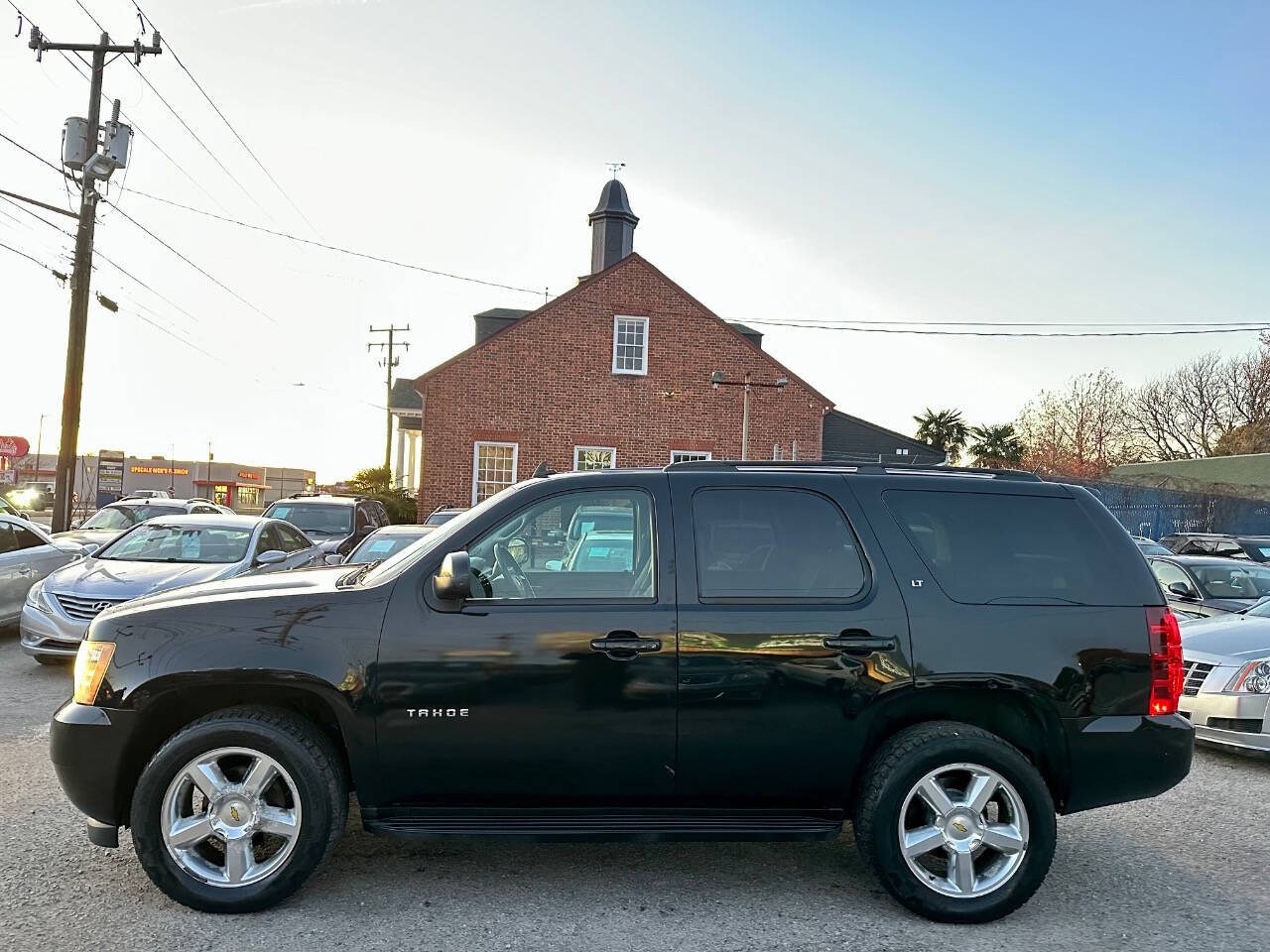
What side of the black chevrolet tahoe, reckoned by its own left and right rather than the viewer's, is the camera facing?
left

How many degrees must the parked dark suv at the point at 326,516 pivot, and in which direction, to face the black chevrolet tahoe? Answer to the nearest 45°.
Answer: approximately 45° to its left

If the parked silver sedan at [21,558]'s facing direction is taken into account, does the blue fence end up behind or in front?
behind

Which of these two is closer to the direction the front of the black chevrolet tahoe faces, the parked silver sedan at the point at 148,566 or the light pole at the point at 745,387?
the parked silver sedan

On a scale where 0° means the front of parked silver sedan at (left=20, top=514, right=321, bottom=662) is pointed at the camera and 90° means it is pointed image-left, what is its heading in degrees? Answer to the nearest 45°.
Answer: approximately 45°

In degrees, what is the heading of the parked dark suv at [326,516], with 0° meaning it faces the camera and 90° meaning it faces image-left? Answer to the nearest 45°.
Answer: approximately 45°

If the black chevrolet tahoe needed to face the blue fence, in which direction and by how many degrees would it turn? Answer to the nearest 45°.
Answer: approximately 135° to its right

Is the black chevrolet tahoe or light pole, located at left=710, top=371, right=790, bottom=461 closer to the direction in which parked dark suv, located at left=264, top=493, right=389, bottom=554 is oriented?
the black chevrolet tahoe

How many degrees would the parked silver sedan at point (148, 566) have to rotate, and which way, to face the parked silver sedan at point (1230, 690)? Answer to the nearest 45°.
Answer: approximately 90° to its left
